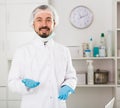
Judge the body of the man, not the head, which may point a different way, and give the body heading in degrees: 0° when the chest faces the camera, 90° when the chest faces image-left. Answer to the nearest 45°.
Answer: approximately 0°

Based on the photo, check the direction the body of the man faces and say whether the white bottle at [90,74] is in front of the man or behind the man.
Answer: behind

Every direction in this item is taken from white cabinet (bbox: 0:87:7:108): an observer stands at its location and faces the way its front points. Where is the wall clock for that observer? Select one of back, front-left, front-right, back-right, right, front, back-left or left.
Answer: left

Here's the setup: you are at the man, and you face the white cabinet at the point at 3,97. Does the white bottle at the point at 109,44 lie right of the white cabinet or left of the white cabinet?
right

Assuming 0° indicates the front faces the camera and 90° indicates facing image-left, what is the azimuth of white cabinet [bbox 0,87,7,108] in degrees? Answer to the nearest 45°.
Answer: approximately 0°

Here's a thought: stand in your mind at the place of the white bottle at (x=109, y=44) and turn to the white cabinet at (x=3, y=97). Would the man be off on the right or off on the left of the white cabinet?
left

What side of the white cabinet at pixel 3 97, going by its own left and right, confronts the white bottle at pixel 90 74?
left

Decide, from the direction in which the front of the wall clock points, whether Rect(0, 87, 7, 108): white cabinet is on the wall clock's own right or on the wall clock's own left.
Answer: on the wall clock's own right

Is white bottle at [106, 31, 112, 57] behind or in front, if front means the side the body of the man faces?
behind
